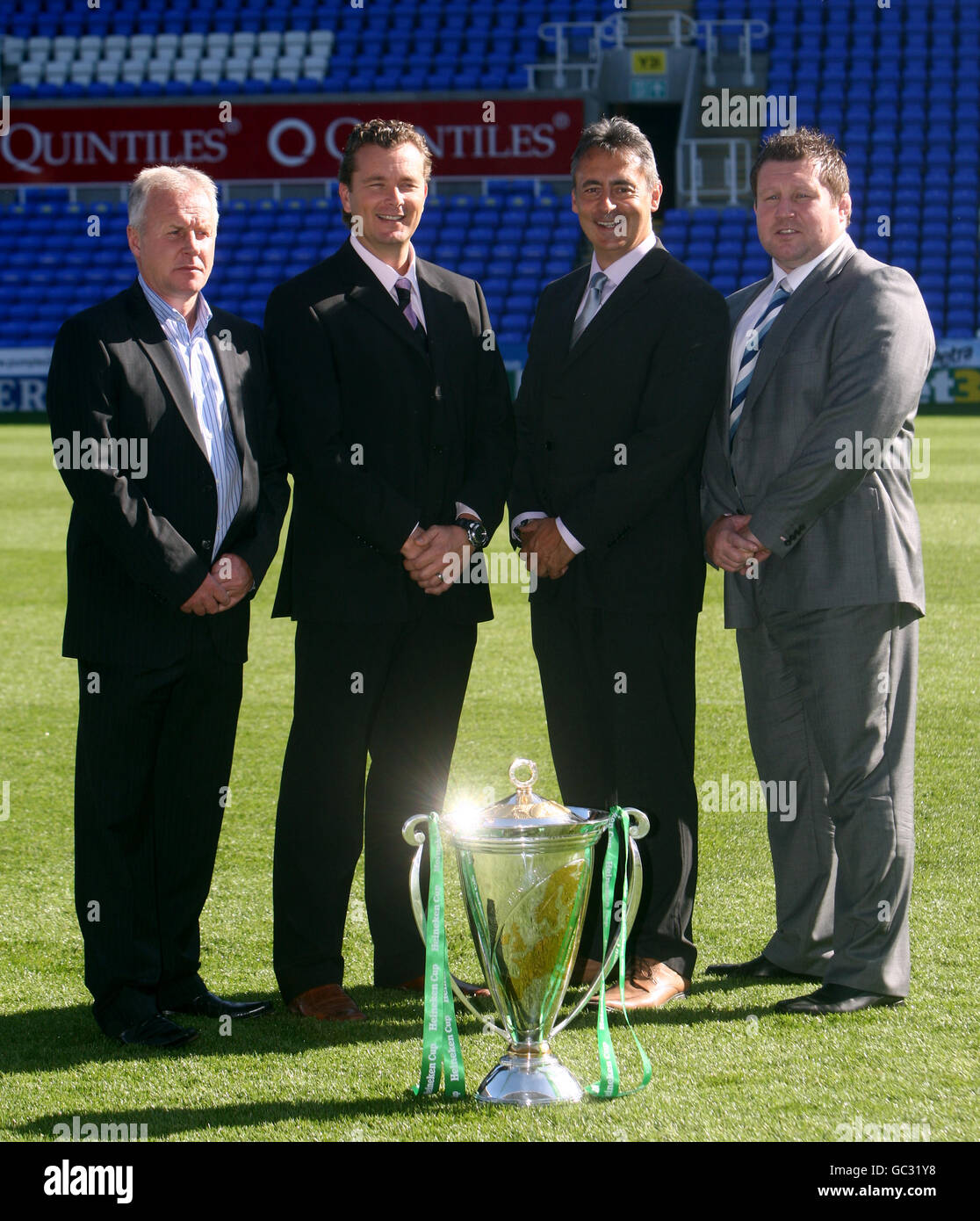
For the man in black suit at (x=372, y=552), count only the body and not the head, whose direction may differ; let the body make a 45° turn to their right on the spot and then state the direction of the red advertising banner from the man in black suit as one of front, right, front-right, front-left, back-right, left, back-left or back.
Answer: back

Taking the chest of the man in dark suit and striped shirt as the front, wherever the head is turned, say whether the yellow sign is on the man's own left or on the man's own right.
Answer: on the man's own left

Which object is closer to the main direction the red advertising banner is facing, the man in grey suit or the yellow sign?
the man in grey suit

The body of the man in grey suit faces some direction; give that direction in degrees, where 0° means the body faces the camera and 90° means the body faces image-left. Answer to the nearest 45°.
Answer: approximately 45°

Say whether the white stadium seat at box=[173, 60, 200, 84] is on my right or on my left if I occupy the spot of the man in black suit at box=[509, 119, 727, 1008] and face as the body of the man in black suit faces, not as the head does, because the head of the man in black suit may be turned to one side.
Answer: on my right

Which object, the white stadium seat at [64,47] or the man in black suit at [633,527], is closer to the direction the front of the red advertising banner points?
the man in black suit

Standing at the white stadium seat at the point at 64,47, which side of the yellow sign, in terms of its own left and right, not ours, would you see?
right

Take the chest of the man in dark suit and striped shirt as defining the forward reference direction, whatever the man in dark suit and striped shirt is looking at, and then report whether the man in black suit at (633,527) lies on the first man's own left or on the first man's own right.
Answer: on the first man's own left

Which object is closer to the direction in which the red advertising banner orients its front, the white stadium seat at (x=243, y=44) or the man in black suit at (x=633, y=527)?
the man in black suit

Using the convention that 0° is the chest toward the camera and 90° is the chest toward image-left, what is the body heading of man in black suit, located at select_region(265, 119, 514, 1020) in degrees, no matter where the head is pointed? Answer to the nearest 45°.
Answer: approximately 315°

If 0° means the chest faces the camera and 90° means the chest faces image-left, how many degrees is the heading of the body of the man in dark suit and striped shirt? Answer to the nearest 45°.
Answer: approximately 315°

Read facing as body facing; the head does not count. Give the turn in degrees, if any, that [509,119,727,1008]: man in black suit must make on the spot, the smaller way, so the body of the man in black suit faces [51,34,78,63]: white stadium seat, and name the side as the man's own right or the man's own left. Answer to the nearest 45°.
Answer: approximately 135° to the man's own right

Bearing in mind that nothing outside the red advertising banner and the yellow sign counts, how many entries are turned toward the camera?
2
